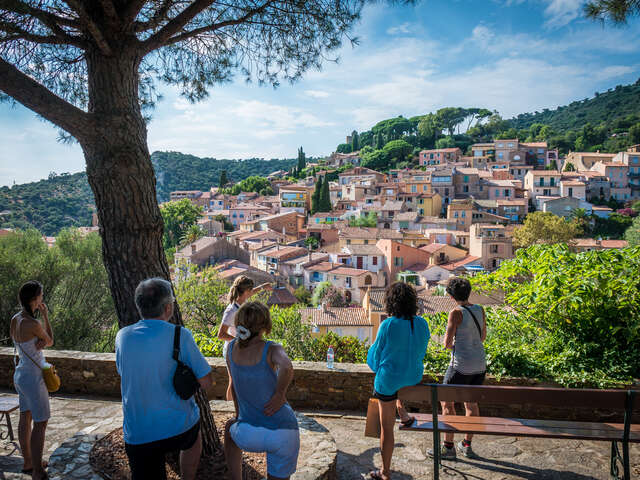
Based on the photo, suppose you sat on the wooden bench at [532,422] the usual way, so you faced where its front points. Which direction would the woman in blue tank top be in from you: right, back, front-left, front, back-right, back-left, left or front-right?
back-left

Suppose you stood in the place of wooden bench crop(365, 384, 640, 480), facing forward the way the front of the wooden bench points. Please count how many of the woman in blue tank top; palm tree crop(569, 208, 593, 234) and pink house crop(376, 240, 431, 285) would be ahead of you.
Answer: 2

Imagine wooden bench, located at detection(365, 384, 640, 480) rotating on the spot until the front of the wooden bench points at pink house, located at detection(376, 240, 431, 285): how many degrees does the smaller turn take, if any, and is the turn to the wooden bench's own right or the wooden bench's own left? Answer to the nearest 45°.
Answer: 0° — it already faces it

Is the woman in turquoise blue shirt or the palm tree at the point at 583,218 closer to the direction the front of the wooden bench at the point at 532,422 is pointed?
the palm tree

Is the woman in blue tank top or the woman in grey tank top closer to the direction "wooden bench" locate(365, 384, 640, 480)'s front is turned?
the woman in grey tank top

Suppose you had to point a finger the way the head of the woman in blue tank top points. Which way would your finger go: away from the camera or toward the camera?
away from the camera

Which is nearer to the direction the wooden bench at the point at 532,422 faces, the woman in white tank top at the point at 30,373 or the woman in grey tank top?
the woman in grey tank top

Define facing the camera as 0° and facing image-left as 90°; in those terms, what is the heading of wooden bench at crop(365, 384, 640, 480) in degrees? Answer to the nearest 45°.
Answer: approximately 180°

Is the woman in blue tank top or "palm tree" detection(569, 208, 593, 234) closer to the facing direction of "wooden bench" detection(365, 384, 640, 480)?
the palm tree

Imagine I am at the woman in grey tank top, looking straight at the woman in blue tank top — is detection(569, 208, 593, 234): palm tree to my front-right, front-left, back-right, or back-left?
back-right

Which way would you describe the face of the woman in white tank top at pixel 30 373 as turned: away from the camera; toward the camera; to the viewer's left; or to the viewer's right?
to the viewer's right

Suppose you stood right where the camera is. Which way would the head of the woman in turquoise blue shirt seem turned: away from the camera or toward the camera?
away from the camera

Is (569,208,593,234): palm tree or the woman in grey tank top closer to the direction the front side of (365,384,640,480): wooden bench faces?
the palm tree

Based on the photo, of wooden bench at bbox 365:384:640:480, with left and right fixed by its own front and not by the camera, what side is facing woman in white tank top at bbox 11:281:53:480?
left
